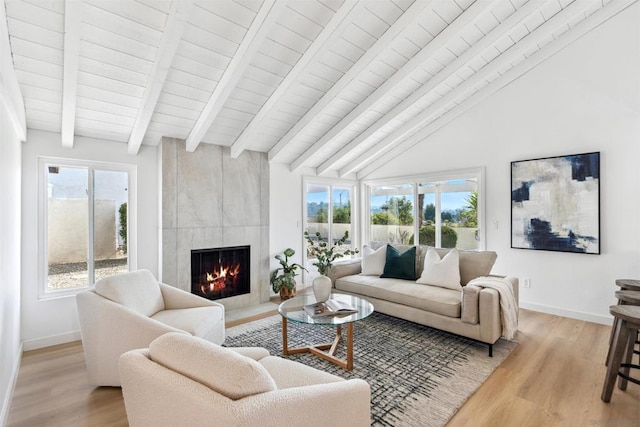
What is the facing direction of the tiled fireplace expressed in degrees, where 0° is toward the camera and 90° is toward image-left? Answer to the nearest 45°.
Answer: approximately 315°

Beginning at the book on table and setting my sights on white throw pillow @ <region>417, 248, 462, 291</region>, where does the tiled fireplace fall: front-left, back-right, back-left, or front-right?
back-left

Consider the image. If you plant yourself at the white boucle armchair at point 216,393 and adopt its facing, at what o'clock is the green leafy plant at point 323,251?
The green leafy plant is roughly at 11 o'clock from the white boucle armchair.

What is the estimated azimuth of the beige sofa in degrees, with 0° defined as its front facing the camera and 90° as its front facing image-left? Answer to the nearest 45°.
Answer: approximately 45°

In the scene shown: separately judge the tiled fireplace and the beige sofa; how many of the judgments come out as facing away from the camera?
0

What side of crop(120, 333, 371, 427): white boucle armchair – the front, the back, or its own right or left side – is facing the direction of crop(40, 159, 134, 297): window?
left

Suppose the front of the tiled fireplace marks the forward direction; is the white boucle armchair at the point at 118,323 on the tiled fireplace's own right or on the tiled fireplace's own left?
on the tiled fireplace's own right

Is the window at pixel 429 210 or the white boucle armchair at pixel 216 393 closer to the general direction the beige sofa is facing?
the white boucle armchair

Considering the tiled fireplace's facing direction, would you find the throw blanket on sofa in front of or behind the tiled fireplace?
in front

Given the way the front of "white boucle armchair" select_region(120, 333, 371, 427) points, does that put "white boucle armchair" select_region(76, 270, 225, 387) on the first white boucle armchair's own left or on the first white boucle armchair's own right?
on the first white boucle armchair's own left

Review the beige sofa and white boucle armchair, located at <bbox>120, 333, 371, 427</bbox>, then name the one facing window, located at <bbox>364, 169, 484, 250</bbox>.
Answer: the white boucle armchair

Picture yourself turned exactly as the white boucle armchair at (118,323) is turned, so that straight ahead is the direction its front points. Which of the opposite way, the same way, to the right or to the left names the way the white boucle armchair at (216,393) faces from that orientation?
to the left

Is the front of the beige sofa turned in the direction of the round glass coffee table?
yes

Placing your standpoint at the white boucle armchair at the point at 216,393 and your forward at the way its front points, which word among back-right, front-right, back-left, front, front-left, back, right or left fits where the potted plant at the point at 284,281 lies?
front-left

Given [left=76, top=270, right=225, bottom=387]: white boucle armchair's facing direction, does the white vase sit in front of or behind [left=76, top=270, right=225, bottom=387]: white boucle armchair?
in front

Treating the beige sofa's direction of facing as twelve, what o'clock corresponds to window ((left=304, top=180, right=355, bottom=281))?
The window is roughly at 3 o'clock from the beige sofa.

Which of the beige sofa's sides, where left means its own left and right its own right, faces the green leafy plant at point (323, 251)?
front

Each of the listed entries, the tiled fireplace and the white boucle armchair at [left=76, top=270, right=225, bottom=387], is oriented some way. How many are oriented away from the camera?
0
